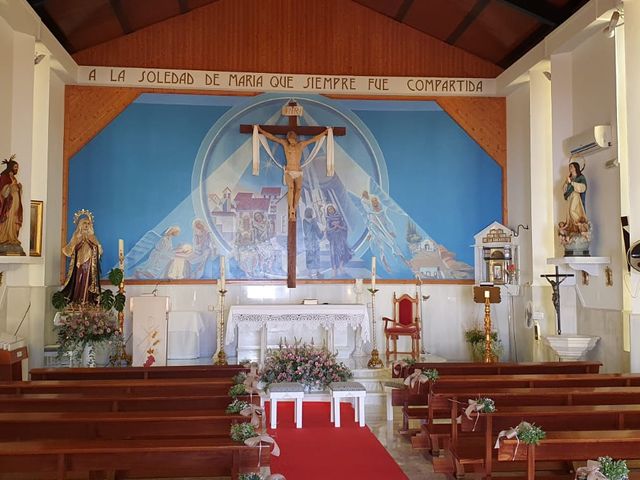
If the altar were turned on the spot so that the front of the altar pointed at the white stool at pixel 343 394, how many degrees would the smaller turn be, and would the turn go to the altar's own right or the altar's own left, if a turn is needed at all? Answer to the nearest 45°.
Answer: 0° — it already faces it

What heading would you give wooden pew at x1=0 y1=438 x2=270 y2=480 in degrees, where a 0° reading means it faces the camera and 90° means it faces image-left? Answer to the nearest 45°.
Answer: approximately 180°

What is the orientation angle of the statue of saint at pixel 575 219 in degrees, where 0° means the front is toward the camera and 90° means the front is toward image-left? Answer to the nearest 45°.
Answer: approximately 45°

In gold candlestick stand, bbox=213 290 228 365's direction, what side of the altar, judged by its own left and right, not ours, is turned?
right

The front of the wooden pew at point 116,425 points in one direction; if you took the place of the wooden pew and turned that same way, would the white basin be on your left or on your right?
on your right

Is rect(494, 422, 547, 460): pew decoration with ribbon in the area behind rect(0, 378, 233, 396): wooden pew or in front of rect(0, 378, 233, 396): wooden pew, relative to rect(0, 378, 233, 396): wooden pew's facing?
behind

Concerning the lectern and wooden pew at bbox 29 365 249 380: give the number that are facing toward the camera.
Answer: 1

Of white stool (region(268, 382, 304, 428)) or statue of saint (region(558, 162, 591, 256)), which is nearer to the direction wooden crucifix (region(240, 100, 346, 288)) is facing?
the white stool

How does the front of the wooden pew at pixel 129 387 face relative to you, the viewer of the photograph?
facing away from the viewer

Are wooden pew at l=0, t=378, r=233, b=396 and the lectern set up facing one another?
yes

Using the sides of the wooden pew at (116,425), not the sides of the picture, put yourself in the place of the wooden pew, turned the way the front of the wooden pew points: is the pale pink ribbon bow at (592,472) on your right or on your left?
on your right

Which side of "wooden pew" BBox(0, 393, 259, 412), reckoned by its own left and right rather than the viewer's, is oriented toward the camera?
back
